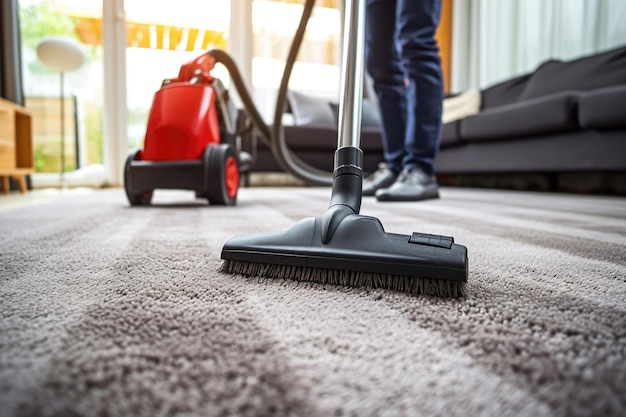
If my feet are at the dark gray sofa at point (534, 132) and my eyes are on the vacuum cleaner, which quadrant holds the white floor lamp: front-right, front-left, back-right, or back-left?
front-right

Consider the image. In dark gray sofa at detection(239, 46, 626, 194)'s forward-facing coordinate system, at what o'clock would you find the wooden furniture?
The wooden furniture is roughly at 1 o'clock from the dark gray sofa.

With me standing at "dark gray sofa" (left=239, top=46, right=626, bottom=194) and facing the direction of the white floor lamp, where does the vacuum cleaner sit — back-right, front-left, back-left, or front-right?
front-left

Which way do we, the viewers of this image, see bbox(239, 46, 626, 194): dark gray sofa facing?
facing the viewer and to the left of the viewer

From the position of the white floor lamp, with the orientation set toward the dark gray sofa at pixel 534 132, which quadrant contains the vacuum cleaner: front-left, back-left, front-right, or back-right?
front-right

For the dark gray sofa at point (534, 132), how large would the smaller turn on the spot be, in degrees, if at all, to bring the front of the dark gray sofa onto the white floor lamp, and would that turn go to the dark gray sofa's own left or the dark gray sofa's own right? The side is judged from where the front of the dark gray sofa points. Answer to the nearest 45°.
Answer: approximately 45° to the dark gray sofa's own right

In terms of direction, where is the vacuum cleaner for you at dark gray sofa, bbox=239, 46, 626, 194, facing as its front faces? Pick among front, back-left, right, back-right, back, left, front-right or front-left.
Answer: front
